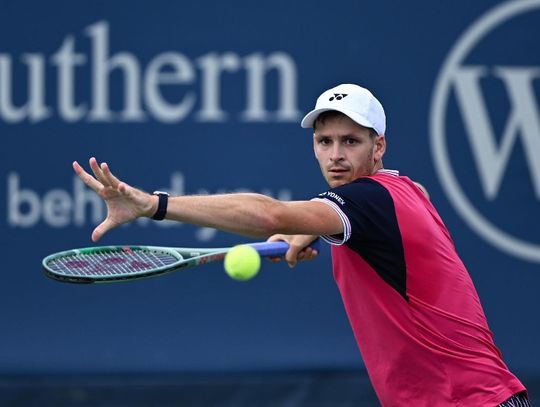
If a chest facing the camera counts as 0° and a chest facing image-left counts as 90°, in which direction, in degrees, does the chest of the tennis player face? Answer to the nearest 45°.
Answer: approximately 90°

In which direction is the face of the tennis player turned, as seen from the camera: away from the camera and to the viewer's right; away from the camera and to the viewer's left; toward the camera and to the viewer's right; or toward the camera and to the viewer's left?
toward the camera and to the viewer's left

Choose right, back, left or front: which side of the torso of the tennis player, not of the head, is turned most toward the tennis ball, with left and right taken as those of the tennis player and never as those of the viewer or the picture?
front
